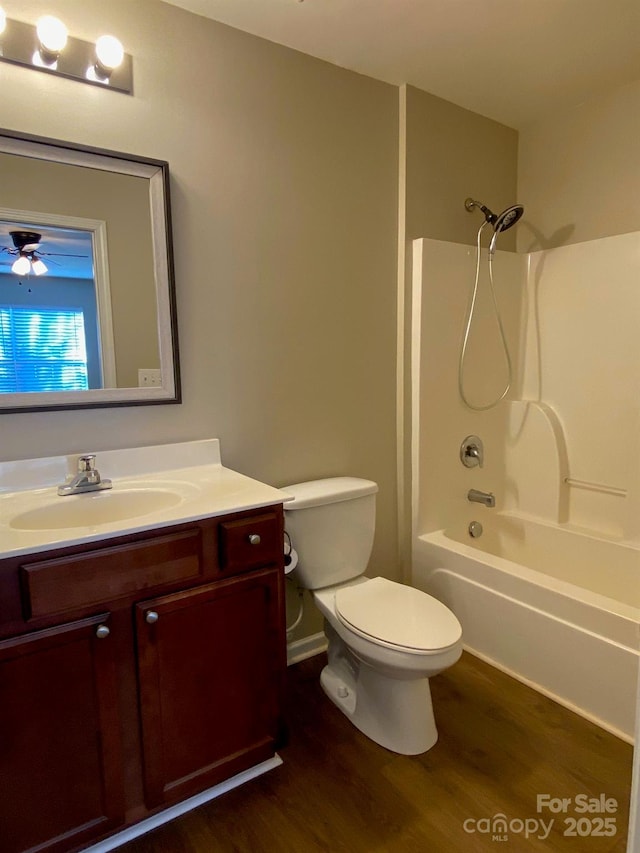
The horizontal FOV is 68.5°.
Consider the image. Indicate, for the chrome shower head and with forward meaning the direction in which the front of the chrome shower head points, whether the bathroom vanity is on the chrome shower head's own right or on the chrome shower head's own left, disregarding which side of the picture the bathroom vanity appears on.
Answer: on the chrome shower head's own right

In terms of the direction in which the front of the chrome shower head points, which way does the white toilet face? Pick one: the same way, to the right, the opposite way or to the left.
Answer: the same way

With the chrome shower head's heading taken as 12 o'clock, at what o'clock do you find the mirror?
The mirror is roughly at 3 o'clock from the chrome shower head.

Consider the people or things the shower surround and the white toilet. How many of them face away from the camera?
0

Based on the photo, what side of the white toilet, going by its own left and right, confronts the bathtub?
left

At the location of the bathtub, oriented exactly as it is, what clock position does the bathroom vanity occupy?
The bathroom vanity is roughly at 12 o'clock from the bathtub.

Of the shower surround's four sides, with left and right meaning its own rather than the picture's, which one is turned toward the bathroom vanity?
front

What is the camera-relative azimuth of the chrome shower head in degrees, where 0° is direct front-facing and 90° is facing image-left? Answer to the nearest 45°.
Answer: approximately 315°

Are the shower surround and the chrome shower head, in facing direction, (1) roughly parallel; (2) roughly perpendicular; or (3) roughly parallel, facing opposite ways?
roughly perpendicular

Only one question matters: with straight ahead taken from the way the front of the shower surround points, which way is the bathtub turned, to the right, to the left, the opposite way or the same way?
the same way

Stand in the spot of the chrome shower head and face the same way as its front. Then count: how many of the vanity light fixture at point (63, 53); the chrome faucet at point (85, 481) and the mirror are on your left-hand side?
0

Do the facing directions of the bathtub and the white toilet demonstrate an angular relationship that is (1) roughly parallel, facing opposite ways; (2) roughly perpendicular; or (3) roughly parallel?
roughly perpendicular

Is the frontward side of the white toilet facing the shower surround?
no

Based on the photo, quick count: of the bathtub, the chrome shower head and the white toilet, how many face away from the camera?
0

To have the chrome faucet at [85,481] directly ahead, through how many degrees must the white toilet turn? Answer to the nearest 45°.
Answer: approximately 135° to its right

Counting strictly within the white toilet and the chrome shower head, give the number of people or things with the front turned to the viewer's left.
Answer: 0

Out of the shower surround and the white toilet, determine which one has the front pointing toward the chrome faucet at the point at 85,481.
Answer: the shower surround

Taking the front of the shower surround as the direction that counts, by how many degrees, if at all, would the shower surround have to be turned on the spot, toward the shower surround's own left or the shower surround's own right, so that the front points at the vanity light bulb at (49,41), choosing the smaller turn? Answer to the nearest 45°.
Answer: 0° — it already faces it

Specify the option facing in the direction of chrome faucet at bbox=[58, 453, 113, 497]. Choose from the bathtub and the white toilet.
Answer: the bathtub

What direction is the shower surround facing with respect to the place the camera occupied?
facing the viewer and to the left of the viewer
